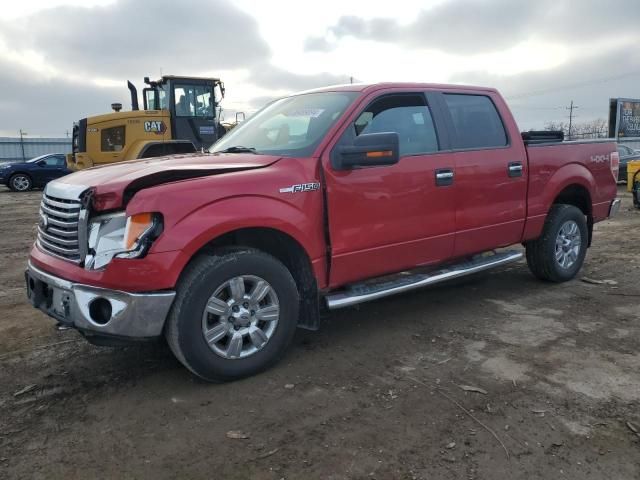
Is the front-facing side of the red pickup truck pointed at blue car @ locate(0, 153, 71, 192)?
no

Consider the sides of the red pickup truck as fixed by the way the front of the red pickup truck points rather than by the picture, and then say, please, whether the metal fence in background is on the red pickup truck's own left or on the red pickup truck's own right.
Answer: on the red pickup truck's own right

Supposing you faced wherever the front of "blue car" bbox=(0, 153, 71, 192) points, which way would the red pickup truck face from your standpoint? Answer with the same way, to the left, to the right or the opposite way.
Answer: the same way

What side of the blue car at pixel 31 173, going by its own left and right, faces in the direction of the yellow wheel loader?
left

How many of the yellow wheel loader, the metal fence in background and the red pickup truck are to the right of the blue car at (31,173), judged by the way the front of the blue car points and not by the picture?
1

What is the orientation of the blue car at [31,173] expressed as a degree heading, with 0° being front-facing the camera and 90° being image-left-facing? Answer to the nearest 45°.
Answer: approximately 90°

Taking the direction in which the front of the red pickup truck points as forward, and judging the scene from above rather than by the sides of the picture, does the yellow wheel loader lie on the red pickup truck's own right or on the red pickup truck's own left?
on the red pickup truck's own right

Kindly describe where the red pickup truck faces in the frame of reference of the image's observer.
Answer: facing the viewer and to the left of the viewer

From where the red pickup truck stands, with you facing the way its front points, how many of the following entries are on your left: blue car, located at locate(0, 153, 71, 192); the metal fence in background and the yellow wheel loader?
0
